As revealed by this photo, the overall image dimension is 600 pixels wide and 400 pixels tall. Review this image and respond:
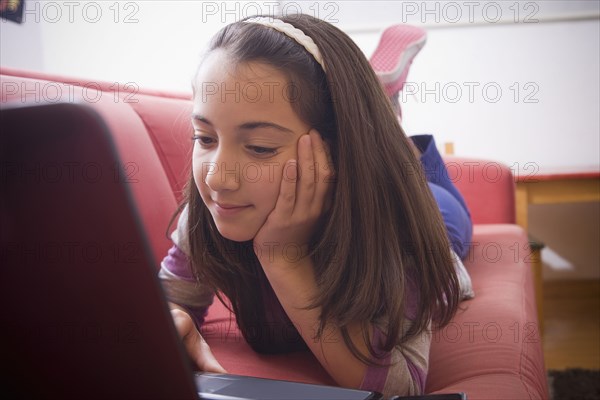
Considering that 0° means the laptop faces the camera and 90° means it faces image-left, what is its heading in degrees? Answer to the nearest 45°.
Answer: approximately 225°
